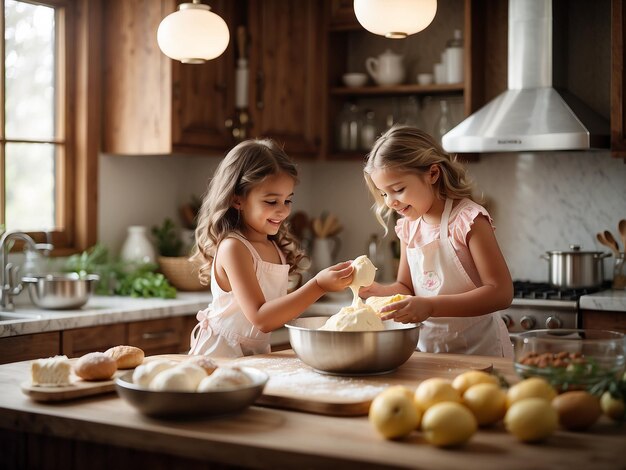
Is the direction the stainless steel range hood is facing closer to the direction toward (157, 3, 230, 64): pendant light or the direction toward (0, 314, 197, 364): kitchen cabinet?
the pendant light

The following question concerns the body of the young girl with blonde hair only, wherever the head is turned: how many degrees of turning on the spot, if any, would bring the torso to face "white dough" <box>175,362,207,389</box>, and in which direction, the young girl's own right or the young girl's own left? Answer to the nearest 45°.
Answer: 0° — they already face it

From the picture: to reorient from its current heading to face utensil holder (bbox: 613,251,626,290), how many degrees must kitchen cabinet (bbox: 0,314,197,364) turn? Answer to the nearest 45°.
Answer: approximately 45° to its left

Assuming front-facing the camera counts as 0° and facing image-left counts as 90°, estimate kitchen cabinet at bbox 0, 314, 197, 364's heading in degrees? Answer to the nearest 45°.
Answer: approximately 315°

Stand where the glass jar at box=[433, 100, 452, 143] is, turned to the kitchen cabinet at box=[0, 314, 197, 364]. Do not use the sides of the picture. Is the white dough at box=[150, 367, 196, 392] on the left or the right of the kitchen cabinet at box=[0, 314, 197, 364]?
left

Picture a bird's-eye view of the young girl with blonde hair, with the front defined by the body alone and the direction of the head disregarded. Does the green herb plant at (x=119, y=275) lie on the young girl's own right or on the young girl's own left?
on the young girl's own right

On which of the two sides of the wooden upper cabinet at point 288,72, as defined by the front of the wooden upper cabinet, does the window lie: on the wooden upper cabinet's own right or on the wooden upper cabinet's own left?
on the wooden upper cabinet's own right

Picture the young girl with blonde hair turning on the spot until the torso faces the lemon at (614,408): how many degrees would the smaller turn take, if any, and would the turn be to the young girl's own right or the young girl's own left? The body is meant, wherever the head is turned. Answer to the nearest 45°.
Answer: approximately 45° to the young girl's own left

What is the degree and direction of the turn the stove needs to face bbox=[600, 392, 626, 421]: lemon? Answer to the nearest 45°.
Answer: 0° — it already faces it
